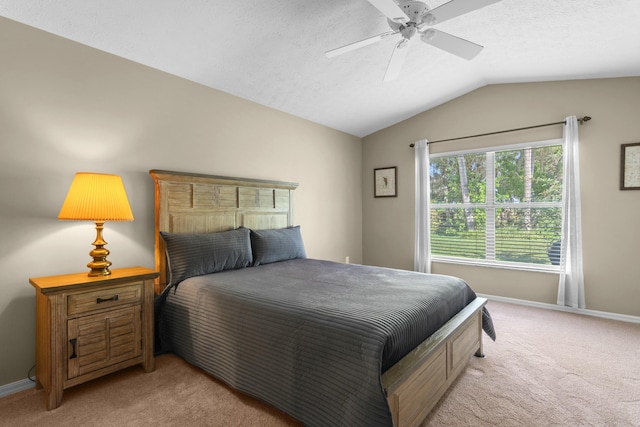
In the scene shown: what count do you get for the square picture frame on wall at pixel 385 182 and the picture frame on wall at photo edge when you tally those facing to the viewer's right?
0

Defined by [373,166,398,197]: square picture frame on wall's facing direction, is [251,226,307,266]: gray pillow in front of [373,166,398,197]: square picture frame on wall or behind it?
in front

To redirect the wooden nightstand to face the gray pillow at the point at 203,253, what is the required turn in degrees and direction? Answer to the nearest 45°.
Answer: approximately 45° to its left

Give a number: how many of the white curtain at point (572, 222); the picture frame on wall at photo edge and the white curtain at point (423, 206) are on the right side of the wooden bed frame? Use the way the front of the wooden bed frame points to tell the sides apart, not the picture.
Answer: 0

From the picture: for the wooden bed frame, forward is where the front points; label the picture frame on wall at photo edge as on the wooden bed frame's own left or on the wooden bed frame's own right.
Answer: on the wooden bed frame's own left

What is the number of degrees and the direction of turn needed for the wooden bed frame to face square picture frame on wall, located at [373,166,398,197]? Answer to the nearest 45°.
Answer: approximately 90° to its left

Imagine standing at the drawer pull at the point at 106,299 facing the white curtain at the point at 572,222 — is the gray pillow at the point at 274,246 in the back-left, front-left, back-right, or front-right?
front-left

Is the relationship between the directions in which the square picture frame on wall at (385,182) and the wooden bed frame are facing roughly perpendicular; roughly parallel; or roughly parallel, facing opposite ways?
roughly perpendicular

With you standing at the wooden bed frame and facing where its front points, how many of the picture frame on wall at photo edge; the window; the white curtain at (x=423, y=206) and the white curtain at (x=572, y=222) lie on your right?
0

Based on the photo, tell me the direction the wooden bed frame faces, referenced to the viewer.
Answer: facing the viewer and to the right of the viewer

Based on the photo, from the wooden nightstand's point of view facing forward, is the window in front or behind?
in front

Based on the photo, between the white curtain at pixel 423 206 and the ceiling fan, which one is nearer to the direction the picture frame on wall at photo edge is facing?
the ceiling fan

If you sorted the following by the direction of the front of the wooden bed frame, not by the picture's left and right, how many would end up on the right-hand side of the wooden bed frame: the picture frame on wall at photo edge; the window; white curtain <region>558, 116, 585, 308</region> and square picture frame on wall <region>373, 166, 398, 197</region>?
0

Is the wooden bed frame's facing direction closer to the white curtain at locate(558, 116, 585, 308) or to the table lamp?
the white curtain

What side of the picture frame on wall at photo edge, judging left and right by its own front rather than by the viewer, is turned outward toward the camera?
front
